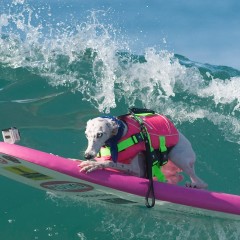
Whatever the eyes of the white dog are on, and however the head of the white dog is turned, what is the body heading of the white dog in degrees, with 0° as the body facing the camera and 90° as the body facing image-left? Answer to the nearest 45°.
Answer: approximately 90°
